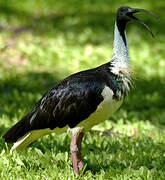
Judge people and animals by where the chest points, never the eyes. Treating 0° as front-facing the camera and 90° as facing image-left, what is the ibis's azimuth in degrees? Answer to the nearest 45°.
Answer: approximately 270°
